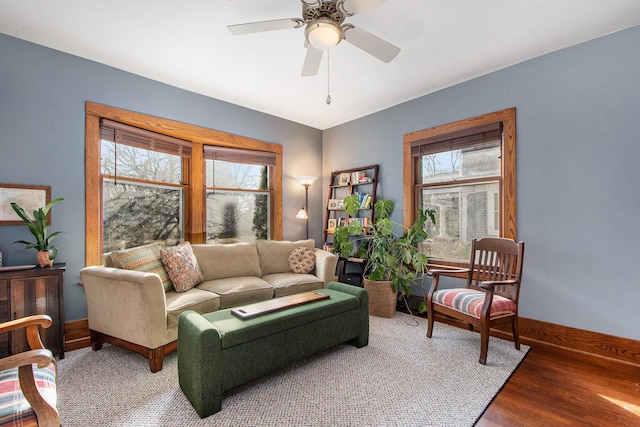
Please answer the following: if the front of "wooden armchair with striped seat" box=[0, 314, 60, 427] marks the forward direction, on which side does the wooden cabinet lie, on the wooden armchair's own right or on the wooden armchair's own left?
on the wooden armchair's own left

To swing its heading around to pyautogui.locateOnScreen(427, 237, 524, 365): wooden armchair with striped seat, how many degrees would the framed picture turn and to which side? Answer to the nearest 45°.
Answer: approximately 45° to its left

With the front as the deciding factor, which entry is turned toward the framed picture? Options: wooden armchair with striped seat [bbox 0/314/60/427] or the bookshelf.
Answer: the bookshelf

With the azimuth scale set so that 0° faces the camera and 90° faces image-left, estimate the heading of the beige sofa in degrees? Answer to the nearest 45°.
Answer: approximately 315°

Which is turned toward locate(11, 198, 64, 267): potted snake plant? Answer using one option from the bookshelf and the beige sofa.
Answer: the bookshelf

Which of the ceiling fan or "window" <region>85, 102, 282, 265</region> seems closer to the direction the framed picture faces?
the ceiling fan

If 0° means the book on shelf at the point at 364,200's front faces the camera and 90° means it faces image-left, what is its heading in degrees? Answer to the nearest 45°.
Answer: approximately 45°

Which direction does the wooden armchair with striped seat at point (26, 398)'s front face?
to the viewer's right

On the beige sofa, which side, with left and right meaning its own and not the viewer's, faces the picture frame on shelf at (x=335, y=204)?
left

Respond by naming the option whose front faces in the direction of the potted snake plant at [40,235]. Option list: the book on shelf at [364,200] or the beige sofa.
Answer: the book on shelf

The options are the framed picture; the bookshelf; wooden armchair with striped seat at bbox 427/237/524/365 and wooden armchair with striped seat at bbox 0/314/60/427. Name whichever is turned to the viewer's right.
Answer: wooden armchair with striped seat at bbox 0/314/60/427
